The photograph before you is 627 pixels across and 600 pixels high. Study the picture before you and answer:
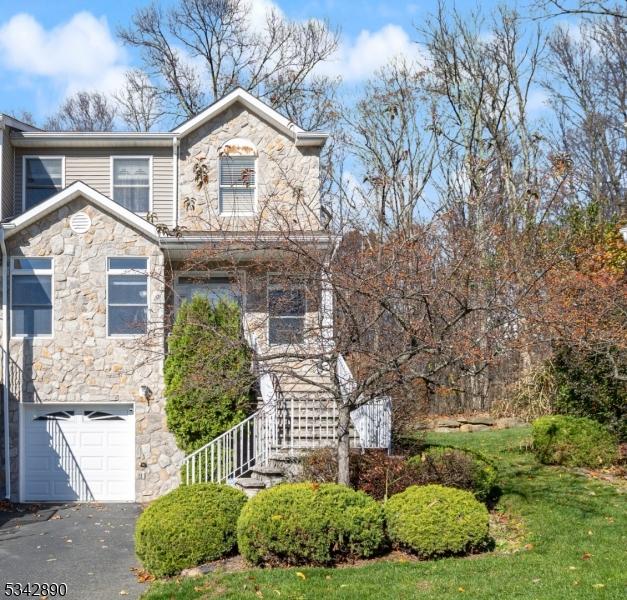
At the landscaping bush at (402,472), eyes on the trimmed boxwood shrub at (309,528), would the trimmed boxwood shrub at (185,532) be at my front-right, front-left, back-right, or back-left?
front-right

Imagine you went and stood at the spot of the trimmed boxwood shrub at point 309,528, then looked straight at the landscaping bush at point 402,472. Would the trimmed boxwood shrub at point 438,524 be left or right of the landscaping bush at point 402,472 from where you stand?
right

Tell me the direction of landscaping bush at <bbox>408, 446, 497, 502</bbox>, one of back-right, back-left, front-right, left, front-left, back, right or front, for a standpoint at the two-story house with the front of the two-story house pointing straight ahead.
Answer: front-left

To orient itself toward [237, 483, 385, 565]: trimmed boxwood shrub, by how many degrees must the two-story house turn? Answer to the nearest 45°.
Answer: approximately 45° to its left

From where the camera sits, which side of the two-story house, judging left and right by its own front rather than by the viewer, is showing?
front

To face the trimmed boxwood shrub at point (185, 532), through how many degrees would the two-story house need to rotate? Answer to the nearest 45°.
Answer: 0° — it already faces it

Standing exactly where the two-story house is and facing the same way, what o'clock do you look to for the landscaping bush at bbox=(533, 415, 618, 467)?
The landscaping bush is roughly at 10 o'clock from the two-story house.

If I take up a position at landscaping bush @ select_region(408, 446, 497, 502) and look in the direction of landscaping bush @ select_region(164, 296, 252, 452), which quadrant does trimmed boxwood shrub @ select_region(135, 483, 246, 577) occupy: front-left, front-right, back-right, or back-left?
front-left

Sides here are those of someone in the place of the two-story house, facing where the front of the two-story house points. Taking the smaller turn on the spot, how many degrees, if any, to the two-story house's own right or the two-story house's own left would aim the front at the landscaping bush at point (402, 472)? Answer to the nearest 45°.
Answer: approximately 45° to the two-story house's own left

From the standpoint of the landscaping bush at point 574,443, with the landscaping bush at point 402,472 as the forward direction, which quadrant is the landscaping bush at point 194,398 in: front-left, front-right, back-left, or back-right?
front-right
